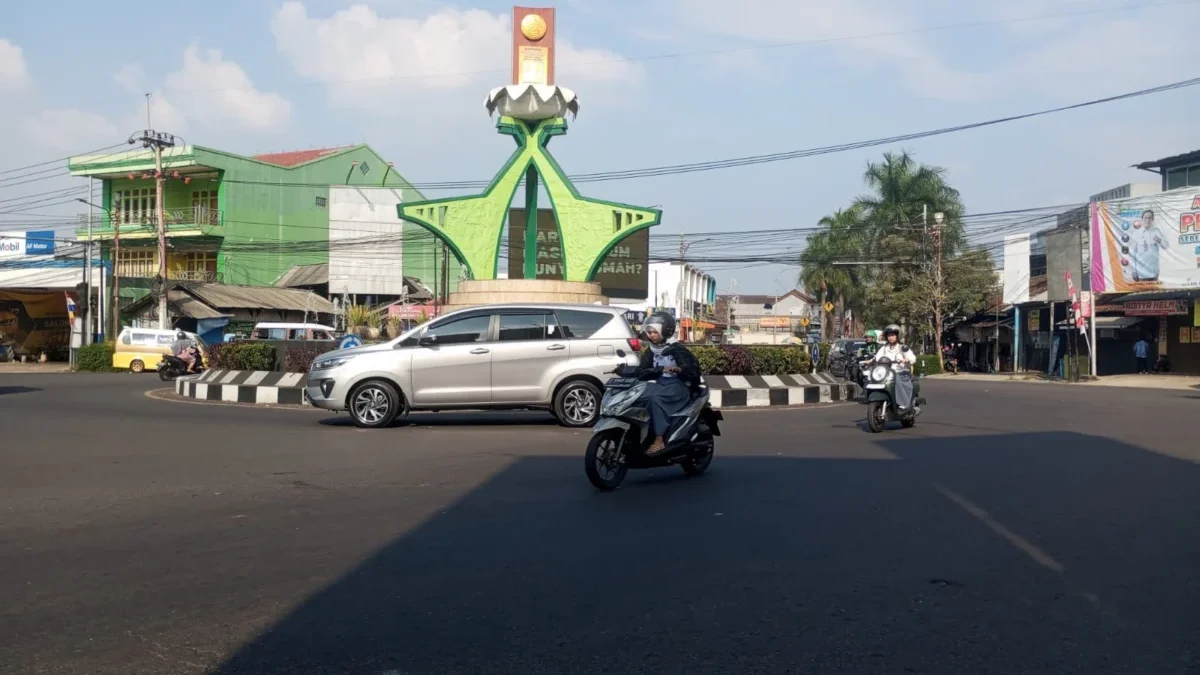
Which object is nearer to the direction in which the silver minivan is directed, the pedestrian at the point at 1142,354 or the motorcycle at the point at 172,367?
the motorcycle

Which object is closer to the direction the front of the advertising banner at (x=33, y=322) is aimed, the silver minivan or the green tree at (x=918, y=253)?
the silver minivan

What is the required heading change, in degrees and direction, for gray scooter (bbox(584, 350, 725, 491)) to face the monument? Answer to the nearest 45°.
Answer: approximately 135° to its right

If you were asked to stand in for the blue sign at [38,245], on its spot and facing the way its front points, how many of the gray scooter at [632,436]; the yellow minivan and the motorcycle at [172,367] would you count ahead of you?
3

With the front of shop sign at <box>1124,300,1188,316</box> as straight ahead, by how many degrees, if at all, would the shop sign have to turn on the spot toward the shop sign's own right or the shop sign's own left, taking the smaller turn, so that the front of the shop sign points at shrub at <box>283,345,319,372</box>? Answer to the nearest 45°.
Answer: approximately 45° to the shop sign's own right

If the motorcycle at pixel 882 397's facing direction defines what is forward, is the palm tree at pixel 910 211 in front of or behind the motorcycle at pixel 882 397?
behind

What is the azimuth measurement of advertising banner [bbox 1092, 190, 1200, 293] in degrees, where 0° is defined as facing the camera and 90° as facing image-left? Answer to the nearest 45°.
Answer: approximately 0°

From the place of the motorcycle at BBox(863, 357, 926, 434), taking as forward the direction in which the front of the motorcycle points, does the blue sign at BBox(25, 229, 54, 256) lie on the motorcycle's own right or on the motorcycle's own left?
on the motorcycle's own right

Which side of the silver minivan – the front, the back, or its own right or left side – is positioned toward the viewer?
left

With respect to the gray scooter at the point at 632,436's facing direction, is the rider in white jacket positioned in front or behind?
behind

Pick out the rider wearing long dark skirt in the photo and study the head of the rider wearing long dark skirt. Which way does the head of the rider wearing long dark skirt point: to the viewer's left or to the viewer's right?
to the viewer's left

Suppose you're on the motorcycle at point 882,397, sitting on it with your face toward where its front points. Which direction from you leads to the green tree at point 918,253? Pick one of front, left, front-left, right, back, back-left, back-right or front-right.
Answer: back-right

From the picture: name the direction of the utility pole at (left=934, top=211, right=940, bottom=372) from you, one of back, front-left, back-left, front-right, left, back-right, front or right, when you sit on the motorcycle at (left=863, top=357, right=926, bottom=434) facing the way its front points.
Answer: back-right

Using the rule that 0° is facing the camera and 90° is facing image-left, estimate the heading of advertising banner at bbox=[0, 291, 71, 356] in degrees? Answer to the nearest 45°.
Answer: approximately 0°
